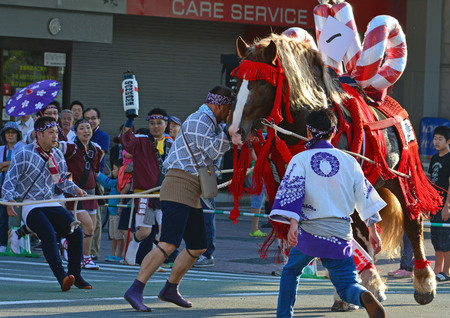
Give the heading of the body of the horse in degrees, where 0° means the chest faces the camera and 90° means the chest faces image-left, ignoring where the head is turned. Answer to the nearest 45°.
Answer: approximately 45°

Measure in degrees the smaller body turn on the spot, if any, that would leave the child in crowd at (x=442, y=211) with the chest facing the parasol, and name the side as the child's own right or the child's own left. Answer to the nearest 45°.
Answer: approximately 45° to the child's own right

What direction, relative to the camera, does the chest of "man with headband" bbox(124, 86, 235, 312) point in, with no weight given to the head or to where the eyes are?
to the viewer's right

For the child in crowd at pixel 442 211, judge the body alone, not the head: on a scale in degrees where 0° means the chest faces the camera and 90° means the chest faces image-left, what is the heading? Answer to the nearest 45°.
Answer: approximately 45°

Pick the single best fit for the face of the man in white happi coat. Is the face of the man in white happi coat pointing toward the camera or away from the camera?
away from the camera
